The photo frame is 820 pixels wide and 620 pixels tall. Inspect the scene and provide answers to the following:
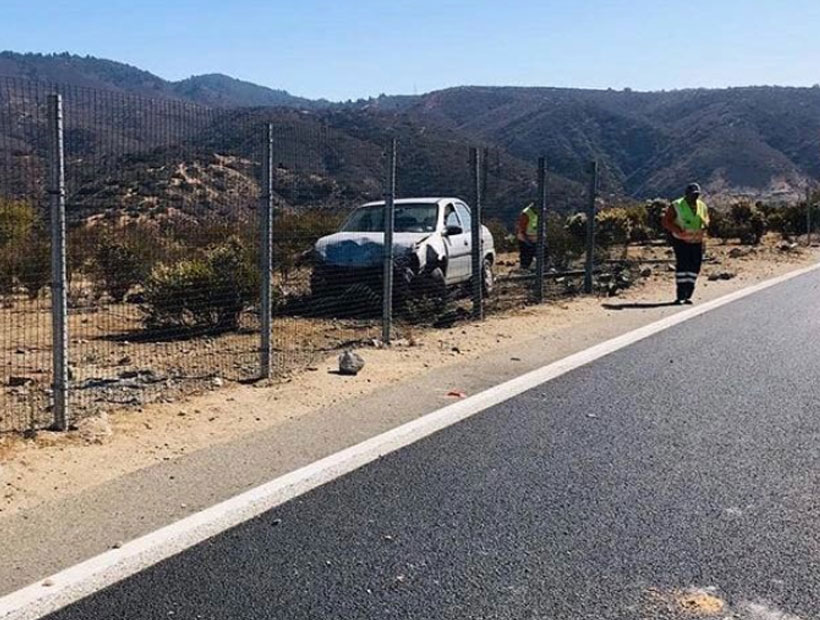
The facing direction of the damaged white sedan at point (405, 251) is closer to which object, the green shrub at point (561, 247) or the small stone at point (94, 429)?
the small stone

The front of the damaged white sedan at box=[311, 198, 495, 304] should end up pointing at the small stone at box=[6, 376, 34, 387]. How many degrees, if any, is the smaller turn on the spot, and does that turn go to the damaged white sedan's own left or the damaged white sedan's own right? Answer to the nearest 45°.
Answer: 0° — it already faces it

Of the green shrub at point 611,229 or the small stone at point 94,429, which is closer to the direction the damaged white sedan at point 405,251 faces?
the small stone

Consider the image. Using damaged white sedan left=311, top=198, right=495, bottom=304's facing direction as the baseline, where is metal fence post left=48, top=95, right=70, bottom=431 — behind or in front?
in front

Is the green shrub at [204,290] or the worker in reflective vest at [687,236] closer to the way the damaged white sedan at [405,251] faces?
the green shrub

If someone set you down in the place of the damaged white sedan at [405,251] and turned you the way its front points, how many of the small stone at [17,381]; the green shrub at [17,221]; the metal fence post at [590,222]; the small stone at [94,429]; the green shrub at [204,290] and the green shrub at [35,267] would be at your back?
1

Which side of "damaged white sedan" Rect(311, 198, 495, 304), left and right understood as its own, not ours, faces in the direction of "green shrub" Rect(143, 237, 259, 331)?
front

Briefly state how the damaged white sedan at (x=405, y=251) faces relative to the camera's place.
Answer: facing the viewer and to the left of the viewer
